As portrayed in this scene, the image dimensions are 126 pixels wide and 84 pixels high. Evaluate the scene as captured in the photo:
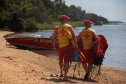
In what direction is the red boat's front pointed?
to the viewer's left

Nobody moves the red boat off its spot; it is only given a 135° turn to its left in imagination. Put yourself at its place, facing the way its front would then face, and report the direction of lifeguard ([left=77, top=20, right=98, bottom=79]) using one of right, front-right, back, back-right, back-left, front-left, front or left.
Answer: front-right
